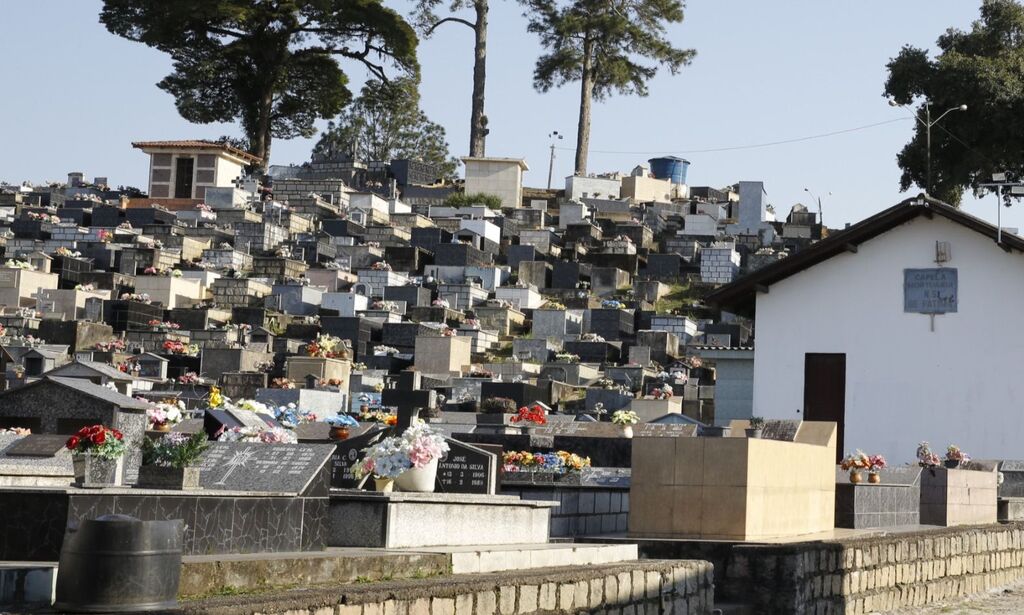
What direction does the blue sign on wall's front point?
toward the camera

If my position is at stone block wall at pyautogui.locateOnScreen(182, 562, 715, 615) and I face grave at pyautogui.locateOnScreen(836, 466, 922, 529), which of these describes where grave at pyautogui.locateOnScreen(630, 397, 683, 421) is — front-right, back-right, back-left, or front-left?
front-left

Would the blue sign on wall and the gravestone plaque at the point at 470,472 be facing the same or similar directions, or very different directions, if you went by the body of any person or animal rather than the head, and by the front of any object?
same or similar directions

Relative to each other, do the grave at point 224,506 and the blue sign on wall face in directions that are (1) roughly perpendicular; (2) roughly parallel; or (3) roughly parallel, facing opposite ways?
roughly parallel

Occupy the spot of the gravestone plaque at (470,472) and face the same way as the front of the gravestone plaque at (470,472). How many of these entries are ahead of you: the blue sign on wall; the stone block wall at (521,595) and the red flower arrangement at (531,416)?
1

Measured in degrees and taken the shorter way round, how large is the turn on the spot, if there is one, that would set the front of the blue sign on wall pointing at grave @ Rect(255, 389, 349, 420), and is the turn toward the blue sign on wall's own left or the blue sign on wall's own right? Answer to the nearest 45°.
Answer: approximately 90° to the blue sign on wall's own right

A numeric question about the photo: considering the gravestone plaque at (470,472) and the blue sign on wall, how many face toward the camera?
2

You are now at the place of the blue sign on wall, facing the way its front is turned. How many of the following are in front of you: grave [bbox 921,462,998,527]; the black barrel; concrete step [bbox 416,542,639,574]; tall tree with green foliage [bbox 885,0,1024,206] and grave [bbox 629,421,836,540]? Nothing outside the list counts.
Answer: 4

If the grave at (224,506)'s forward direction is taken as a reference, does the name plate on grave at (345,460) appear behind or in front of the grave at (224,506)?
behind

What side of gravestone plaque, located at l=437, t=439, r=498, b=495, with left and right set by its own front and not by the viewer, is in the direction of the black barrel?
front

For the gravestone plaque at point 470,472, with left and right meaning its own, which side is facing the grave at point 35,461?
right

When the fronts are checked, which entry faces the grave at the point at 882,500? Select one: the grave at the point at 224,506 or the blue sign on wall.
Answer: the blue sign on wall

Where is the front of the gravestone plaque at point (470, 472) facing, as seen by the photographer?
facing the viewer

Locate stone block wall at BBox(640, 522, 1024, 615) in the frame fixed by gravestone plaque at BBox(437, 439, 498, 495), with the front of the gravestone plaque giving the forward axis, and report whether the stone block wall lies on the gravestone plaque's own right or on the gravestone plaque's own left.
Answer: on the gravestone plaque's own left

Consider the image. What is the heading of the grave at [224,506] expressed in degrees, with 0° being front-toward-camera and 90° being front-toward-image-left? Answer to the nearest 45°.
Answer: approximately 45°

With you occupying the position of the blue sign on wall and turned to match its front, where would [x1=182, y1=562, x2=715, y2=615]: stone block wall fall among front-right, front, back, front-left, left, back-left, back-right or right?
front

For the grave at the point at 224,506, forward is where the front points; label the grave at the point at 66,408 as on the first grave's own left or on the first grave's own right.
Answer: on the first grave's own right

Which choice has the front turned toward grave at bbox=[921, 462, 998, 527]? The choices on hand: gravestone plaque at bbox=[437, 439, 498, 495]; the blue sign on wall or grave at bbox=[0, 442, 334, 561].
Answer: the blue sign on wall
